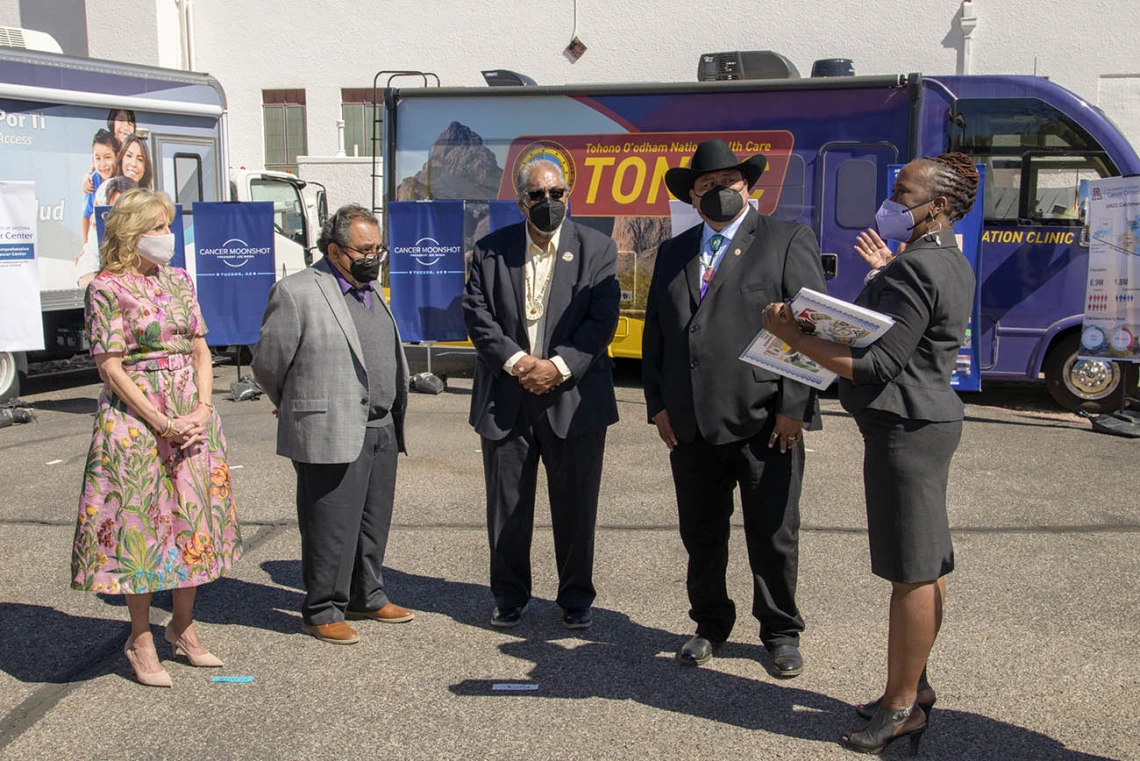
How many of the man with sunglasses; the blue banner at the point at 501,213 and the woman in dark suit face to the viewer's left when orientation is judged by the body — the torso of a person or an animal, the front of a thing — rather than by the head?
1

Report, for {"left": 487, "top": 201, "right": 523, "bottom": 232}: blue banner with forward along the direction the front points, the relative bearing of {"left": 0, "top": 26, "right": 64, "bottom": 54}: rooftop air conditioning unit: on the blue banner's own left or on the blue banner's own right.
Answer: on the blue banner's own right

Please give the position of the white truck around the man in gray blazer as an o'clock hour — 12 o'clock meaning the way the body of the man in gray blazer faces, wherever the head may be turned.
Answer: The white truck is roughly at 7 o'clock from the man in gray blazer.

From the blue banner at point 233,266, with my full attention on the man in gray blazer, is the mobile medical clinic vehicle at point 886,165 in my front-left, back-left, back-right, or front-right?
front-left

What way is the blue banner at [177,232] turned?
toward the camera

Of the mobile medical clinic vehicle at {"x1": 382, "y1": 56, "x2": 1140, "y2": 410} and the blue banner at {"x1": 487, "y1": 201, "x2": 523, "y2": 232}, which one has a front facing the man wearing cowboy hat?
the blue banner

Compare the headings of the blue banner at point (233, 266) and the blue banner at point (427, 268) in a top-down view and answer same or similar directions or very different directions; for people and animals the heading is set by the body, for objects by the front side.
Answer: same or similar directions

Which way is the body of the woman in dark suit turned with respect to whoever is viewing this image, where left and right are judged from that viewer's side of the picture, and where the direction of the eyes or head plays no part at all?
facing to the left of the viewer

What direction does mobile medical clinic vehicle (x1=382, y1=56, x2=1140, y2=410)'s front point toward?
to the viewer's right

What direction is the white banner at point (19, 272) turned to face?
toward the camera

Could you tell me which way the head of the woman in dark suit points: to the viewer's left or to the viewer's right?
to the viewer's left

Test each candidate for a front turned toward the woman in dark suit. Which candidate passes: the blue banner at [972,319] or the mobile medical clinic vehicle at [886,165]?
the blue banner

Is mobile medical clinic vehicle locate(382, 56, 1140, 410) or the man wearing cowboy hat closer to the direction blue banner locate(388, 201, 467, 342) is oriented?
the man wearing cowboy hat

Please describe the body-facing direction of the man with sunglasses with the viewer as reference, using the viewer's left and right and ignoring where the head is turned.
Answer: facing the viewer

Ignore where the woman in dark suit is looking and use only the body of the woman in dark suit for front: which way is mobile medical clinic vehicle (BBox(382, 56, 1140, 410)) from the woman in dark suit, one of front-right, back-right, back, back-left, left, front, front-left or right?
right

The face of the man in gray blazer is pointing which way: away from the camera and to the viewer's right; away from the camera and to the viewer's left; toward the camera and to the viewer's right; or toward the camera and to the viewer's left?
toward the camera and to the viewer's right
